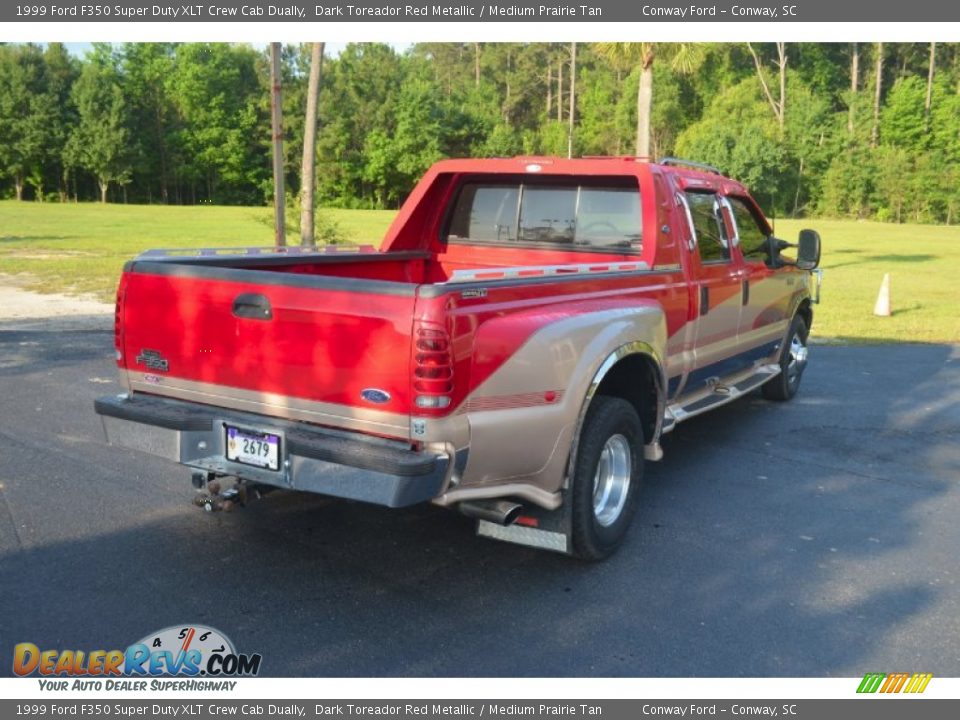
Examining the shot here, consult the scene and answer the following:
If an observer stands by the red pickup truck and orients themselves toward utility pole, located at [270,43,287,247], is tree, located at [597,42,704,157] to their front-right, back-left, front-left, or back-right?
front-right

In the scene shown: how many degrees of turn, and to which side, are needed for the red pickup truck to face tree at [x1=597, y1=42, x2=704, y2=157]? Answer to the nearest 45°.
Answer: approximately 45° to its left

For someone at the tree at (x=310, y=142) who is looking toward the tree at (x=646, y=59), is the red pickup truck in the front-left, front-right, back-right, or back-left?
back-right

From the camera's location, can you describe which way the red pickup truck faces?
facing away from the viewer and to the right of the viewer

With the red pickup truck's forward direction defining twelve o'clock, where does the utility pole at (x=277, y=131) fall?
The utility pole is roughly at 10 o'clock from the red pickup truck.

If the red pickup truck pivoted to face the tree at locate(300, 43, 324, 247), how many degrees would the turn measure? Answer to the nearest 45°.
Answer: approximately 45° to its left
